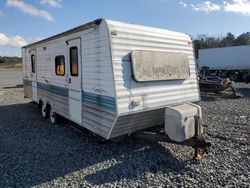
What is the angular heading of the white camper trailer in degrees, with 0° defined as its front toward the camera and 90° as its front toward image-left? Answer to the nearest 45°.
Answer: approximately 315°

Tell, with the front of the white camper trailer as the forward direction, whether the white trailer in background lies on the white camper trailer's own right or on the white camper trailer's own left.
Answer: on the white camper trailer's own left
